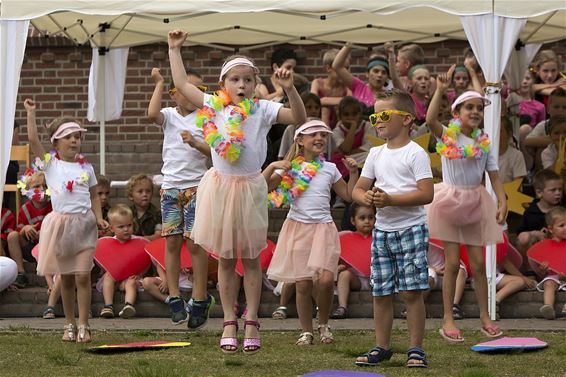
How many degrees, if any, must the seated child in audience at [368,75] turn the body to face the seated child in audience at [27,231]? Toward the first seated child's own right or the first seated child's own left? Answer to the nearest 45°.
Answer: approximately 45° to the first seated child's own right

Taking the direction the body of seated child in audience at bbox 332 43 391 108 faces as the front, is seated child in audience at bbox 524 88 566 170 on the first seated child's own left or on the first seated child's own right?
on the first seated child's own left

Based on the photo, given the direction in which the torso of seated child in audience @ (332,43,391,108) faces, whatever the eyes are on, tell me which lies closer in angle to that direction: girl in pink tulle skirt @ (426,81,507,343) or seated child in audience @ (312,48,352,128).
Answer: the girl in pink tulle skirt

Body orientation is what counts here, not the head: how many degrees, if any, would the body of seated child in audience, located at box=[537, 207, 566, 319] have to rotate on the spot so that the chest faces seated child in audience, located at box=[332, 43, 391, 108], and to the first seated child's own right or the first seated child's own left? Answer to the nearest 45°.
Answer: approximately 135° to the first seated child's own right

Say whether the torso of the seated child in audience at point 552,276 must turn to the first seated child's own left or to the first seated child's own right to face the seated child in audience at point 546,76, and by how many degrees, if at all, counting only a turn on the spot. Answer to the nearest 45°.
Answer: approximately 180°
